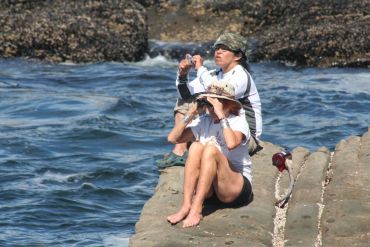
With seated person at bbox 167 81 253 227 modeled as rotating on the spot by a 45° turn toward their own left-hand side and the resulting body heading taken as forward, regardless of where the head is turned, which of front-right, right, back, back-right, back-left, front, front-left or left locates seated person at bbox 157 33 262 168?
back

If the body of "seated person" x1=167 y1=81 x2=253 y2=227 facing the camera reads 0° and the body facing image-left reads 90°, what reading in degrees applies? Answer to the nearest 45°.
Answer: approximately 45°

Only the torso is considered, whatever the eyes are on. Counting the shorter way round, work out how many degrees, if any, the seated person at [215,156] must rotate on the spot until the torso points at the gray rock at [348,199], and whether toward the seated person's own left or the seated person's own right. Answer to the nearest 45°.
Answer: approximately 135° to the seated person's own left

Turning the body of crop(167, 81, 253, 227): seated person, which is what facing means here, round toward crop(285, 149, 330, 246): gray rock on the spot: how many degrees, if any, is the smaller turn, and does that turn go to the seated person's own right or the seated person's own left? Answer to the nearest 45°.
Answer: approximately 135° to the seated person's own left
